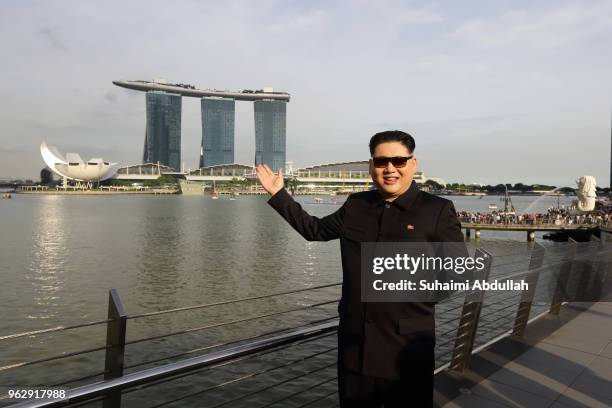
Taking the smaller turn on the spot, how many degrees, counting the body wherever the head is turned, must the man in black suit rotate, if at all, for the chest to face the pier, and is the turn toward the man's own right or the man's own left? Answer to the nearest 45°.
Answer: approximately 135° to the man's own right

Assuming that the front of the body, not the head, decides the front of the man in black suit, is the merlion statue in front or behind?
behind

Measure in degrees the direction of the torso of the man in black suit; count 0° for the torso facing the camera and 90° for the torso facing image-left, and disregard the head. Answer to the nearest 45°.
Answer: approximately 45°
